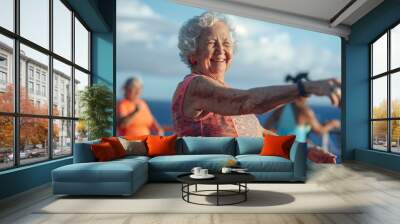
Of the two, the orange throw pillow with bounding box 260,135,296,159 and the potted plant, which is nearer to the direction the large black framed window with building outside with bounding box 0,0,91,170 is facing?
the orange throw pillow

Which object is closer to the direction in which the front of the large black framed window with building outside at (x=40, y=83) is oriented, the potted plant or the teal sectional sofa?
the teal sectional sofa

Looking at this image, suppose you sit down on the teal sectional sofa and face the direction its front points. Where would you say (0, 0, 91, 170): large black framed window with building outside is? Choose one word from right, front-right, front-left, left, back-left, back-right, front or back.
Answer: right

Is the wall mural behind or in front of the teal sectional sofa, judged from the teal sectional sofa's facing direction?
behind

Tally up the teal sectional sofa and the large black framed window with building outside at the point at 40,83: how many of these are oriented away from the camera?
0

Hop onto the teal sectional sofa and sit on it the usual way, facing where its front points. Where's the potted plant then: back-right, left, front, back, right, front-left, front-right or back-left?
back-right

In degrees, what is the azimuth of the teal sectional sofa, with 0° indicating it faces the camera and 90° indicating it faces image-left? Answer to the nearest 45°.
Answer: approximately 0°

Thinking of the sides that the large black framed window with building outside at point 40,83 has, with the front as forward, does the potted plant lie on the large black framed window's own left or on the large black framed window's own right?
on the large black framed window's own left
